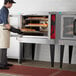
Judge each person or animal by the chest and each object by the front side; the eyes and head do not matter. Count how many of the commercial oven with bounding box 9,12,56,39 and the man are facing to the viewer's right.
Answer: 1

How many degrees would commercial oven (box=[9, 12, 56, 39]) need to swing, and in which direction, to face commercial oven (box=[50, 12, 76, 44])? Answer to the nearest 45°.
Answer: approximately 45° to its left

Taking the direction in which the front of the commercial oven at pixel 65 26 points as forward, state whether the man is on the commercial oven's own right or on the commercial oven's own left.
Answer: on the commercial oven's own right

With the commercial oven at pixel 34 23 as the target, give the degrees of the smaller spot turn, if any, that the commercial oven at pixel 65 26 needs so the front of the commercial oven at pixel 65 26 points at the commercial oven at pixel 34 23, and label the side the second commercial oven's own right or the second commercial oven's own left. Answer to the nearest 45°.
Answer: approximately 135° to the second commercial oven's own right

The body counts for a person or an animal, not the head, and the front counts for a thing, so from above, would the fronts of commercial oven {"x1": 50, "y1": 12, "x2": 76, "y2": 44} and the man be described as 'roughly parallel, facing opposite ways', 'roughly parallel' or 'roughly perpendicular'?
roughly perpendicular

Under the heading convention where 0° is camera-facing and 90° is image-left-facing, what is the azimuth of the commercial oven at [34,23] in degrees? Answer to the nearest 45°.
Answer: approximately 0°

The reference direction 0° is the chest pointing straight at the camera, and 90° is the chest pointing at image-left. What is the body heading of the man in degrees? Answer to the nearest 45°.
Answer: approximately 270°
